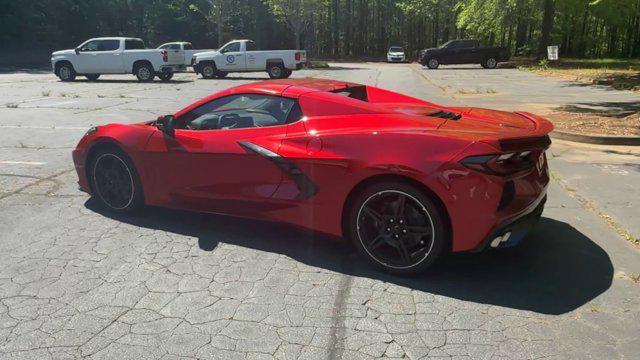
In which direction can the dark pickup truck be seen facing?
to the viewer's left

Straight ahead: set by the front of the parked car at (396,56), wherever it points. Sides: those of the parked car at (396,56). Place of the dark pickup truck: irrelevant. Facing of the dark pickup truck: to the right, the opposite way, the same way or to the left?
to the right

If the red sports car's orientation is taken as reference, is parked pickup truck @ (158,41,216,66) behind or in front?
in front

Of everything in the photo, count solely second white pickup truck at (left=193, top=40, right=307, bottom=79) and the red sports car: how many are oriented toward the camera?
0

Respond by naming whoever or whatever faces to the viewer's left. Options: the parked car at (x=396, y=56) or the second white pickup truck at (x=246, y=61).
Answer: the second white pickup truck

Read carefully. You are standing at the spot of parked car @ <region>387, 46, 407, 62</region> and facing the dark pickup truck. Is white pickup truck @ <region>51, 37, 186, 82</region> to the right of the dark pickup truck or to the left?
right

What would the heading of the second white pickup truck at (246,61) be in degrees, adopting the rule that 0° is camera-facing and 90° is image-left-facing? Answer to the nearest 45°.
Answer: approximately 90°

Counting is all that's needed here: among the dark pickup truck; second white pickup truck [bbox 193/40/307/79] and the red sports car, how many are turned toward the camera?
0

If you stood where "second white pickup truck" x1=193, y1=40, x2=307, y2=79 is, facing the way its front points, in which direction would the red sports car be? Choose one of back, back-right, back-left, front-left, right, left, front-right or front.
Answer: left

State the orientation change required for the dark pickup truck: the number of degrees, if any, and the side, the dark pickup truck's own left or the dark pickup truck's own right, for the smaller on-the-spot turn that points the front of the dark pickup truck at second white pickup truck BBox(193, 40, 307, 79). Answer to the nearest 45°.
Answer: approximately 45° to the dark pickup truck's own left

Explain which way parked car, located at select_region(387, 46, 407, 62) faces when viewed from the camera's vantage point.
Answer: facing the viewer

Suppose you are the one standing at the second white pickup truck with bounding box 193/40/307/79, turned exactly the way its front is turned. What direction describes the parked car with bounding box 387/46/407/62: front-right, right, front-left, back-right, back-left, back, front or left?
back-right

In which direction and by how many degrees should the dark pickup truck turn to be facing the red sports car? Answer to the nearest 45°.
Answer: approximately 90° to its left

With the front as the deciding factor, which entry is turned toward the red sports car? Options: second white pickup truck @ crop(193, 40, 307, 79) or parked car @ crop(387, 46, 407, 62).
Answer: the parked car

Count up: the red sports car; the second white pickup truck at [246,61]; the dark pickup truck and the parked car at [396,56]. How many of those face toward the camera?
1

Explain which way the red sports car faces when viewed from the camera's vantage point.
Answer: facing away from the viewer and to the left of the viewer
